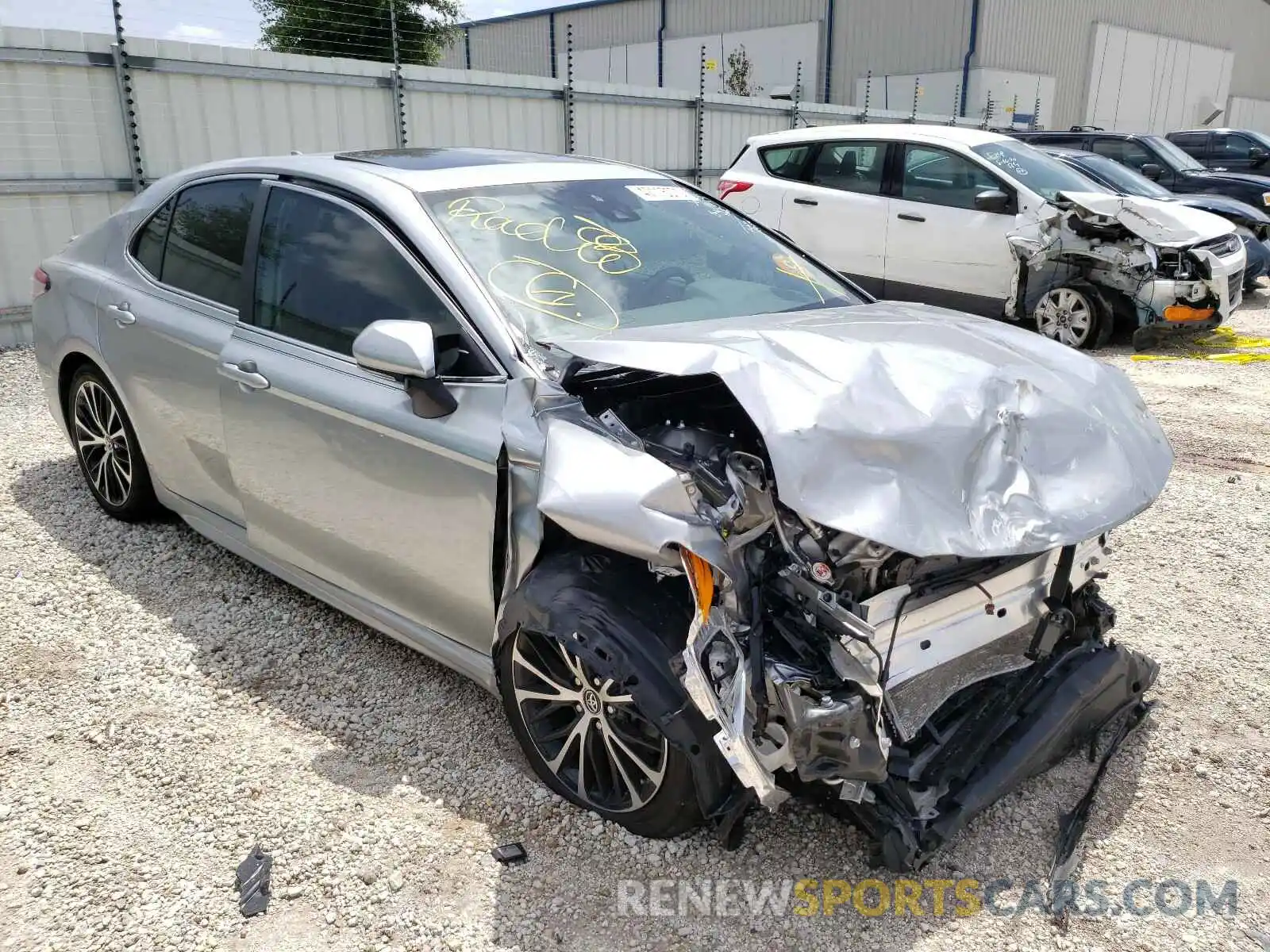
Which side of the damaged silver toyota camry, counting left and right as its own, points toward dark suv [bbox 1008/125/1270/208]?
left

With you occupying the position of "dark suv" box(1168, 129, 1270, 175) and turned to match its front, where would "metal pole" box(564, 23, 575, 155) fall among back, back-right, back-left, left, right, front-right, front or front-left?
back-right

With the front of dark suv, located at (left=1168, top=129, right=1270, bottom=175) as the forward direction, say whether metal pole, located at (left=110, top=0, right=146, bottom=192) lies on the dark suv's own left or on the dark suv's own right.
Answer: on the dark suv's own right

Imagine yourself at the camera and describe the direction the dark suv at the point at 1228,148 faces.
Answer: facing to the right of the viewer

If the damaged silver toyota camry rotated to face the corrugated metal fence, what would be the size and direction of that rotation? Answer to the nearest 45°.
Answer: approximately 180°

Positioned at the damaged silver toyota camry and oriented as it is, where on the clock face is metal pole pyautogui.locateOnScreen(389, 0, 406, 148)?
The metal pole is roughly at 7 o'clock from the damaged silver toyota camry.

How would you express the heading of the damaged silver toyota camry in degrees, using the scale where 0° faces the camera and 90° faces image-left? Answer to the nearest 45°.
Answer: approximately 315°

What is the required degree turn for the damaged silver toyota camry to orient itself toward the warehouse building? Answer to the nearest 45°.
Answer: approximately 135° to its left

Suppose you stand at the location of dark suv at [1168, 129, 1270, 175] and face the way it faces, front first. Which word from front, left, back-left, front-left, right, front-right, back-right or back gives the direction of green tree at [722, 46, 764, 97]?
back-left

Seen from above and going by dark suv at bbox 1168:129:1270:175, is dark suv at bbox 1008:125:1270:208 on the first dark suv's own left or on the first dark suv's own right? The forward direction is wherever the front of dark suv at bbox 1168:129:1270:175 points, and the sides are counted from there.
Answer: on the first dark suv's own right
